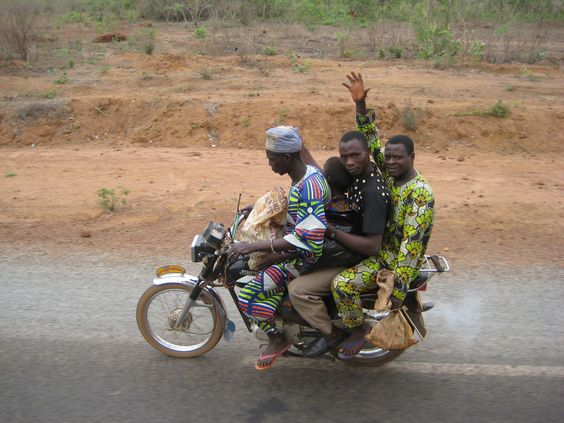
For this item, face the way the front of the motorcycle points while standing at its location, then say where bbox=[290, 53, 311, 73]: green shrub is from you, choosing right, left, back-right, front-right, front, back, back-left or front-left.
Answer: right

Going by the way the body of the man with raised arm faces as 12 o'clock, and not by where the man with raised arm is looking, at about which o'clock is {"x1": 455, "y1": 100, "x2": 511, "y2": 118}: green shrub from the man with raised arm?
The green shrub is roughly at 5 o'clock from the man with raised arm.

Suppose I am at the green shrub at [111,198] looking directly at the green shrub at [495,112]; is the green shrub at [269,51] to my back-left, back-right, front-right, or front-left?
front-left

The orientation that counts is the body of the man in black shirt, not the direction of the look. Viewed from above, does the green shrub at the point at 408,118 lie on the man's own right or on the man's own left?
on the man's own right

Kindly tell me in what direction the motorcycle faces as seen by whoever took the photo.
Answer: facing to the left of the viewer

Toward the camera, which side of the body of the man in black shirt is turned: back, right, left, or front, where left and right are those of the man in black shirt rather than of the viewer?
left

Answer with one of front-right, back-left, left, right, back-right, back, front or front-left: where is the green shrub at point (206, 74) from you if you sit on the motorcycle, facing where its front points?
right

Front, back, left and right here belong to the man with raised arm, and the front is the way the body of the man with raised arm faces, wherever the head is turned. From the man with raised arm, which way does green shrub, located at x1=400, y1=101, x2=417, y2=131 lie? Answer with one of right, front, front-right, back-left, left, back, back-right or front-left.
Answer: back-right

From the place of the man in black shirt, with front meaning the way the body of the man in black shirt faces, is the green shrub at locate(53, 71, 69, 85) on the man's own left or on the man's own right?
on the man's own right

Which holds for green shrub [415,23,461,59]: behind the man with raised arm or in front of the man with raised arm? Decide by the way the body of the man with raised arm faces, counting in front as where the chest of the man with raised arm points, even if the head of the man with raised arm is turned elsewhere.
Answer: behind

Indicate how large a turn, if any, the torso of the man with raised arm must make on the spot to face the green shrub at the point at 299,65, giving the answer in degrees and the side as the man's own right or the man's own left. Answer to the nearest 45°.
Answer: approximately 135° to the man's own right

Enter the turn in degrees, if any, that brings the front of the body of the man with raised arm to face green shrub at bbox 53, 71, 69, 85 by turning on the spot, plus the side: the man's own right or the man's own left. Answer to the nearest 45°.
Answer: approximately 90° to the man's own right
